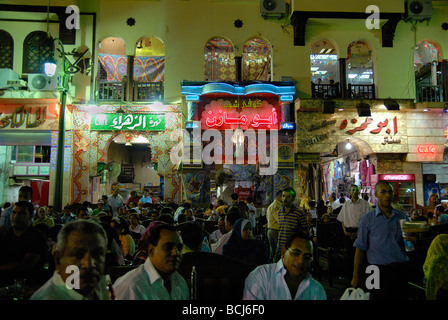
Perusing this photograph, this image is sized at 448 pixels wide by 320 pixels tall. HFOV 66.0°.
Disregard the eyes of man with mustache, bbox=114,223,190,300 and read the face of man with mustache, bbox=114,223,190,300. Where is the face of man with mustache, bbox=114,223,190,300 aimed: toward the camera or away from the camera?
toward the camera

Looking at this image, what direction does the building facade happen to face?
toward the camera

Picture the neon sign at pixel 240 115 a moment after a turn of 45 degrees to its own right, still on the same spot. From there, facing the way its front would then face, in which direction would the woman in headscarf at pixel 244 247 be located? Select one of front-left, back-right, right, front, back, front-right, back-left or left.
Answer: front-left

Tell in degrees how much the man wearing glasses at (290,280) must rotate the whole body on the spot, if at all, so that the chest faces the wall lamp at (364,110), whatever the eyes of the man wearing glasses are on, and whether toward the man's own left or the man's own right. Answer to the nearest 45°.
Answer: approximately 135° to the man's own left

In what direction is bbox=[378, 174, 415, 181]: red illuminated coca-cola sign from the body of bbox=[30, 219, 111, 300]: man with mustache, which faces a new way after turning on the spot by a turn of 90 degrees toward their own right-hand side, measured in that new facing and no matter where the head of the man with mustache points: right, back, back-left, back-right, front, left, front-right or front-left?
back

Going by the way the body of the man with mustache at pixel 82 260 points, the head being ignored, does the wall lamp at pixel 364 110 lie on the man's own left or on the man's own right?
on the man's own left

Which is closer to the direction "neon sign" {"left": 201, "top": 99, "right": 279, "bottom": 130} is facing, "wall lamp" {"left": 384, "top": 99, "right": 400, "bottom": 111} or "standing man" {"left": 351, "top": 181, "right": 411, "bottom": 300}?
the standing man

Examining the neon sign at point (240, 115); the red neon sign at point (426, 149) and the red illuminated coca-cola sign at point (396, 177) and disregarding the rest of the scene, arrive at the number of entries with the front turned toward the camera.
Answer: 3

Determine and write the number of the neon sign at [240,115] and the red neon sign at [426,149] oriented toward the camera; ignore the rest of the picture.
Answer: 2

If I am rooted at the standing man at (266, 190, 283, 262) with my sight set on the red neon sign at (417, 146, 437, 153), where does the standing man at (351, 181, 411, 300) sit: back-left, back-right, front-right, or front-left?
back-right

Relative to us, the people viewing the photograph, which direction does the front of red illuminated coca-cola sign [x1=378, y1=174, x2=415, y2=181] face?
facing the viewer

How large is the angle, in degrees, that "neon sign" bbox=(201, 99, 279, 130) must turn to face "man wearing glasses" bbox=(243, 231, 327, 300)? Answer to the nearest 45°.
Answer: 0° — it already faces them

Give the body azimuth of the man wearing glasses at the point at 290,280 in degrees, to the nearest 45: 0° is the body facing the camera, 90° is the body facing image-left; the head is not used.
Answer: approximately 315°
